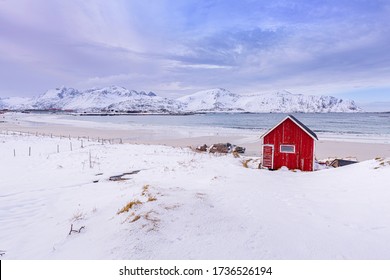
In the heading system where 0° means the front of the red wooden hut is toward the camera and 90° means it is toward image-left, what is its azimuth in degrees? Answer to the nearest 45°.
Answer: approximately 0°

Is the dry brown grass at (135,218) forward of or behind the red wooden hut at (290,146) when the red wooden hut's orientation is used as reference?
forward
